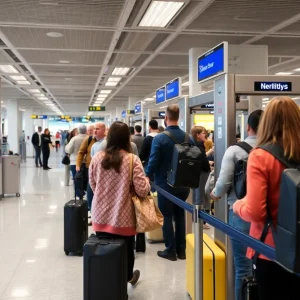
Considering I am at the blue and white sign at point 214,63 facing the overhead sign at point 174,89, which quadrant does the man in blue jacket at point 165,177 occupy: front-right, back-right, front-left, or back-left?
front-left

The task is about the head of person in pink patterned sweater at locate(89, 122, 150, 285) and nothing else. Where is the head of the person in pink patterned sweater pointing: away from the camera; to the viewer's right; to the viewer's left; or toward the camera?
away from the camera

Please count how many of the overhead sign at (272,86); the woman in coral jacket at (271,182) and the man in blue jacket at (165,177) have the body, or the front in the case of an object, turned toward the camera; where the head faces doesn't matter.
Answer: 1

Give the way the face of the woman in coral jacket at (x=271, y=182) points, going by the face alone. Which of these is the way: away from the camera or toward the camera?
away from the camera

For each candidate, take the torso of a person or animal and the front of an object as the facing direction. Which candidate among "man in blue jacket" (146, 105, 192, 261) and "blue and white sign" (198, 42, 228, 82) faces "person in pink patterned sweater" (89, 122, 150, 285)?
the blue and white sign

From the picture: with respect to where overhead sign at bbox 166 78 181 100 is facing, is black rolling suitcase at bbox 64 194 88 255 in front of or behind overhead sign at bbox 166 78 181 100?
in front

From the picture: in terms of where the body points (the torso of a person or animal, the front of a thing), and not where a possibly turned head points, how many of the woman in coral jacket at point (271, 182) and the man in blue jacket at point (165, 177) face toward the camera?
0

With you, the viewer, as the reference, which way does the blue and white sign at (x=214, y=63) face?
facing the viewer and to the left of the viewer

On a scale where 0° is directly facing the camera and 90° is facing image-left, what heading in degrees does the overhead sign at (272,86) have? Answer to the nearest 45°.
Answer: approximately 0°

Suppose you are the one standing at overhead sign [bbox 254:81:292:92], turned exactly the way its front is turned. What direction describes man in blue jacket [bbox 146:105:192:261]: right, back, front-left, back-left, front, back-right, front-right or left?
back-right

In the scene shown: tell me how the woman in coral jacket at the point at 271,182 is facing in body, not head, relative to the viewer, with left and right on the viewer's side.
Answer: facing away from the viewer and to the left of the viewer

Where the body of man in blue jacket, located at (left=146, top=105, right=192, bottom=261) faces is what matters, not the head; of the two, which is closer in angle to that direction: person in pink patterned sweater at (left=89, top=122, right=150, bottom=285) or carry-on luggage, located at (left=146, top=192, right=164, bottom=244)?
the carry-on luggage
